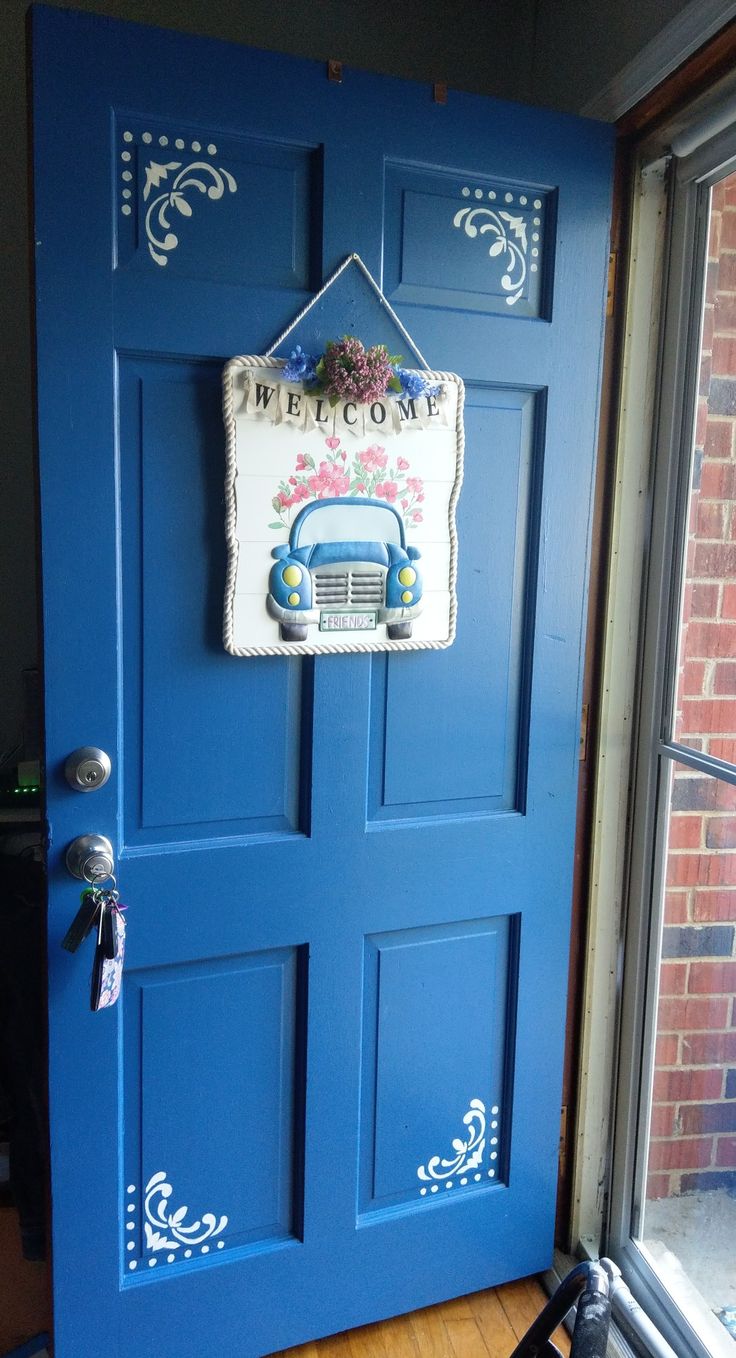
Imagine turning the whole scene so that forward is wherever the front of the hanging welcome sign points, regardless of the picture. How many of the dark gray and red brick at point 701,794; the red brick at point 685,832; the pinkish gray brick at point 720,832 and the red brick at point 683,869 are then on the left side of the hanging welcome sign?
4

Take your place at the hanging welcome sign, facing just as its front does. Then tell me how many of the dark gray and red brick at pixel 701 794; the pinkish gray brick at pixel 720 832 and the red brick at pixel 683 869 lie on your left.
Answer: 3

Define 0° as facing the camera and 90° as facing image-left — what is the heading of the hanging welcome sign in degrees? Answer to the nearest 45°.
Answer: approximately 0°

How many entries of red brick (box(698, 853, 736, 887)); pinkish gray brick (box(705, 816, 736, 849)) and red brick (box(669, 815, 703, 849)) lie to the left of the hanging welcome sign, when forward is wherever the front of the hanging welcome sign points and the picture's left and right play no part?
3

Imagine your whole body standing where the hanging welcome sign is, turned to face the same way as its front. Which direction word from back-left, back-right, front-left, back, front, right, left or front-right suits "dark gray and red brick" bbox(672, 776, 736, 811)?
left

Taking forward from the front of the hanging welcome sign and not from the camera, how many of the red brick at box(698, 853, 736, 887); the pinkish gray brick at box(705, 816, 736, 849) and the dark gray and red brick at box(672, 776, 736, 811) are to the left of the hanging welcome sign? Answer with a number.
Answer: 3
